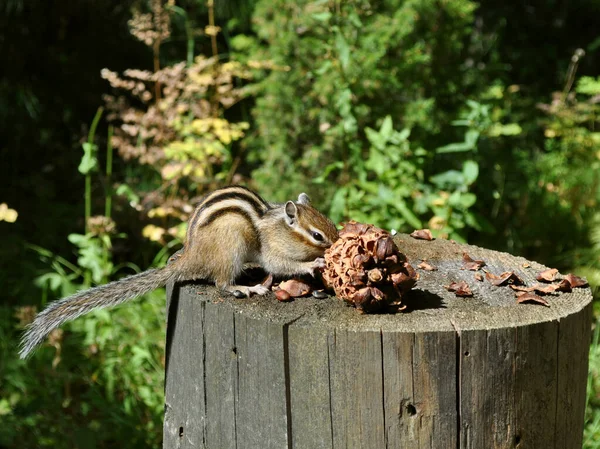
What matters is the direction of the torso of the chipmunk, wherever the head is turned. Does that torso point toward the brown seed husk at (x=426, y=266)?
yes

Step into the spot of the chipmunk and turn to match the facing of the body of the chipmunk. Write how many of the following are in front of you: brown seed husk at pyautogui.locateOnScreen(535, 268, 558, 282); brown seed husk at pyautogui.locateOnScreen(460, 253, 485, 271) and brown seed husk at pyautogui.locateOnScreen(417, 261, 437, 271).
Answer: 3

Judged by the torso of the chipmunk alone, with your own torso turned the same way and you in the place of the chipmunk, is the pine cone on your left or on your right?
on your right

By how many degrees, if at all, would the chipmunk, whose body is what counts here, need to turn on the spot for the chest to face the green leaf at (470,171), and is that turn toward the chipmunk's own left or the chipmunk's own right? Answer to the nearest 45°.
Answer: approximately 45° to the chipmunk's own left

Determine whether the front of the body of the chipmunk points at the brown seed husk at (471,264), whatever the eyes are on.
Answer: yes

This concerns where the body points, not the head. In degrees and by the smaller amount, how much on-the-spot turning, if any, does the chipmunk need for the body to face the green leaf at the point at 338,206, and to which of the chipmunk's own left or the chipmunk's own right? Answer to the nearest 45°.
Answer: approximately 45° to the chipmunk's own left

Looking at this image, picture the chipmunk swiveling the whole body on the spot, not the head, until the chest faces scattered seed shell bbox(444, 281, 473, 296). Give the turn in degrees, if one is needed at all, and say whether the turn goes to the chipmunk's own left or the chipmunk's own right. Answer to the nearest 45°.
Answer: approximately 45° to the chipmunk's own right

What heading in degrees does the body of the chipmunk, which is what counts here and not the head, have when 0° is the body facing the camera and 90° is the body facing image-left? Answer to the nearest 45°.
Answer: approximately 270°

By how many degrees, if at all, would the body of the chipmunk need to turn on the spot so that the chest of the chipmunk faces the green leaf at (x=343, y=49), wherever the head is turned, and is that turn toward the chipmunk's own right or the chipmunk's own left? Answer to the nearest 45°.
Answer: approximately 45° to the chipmunk's own left

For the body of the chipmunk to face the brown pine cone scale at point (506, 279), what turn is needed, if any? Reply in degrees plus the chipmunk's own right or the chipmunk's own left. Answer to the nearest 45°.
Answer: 0° — it already faces it
